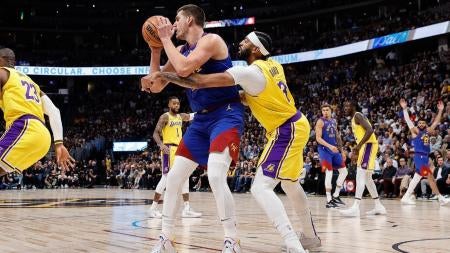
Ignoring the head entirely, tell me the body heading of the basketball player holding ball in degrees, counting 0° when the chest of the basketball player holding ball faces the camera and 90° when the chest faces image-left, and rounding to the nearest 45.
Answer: approximately 45°

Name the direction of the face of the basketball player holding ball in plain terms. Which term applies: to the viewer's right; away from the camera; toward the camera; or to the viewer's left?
to the viewer's left
